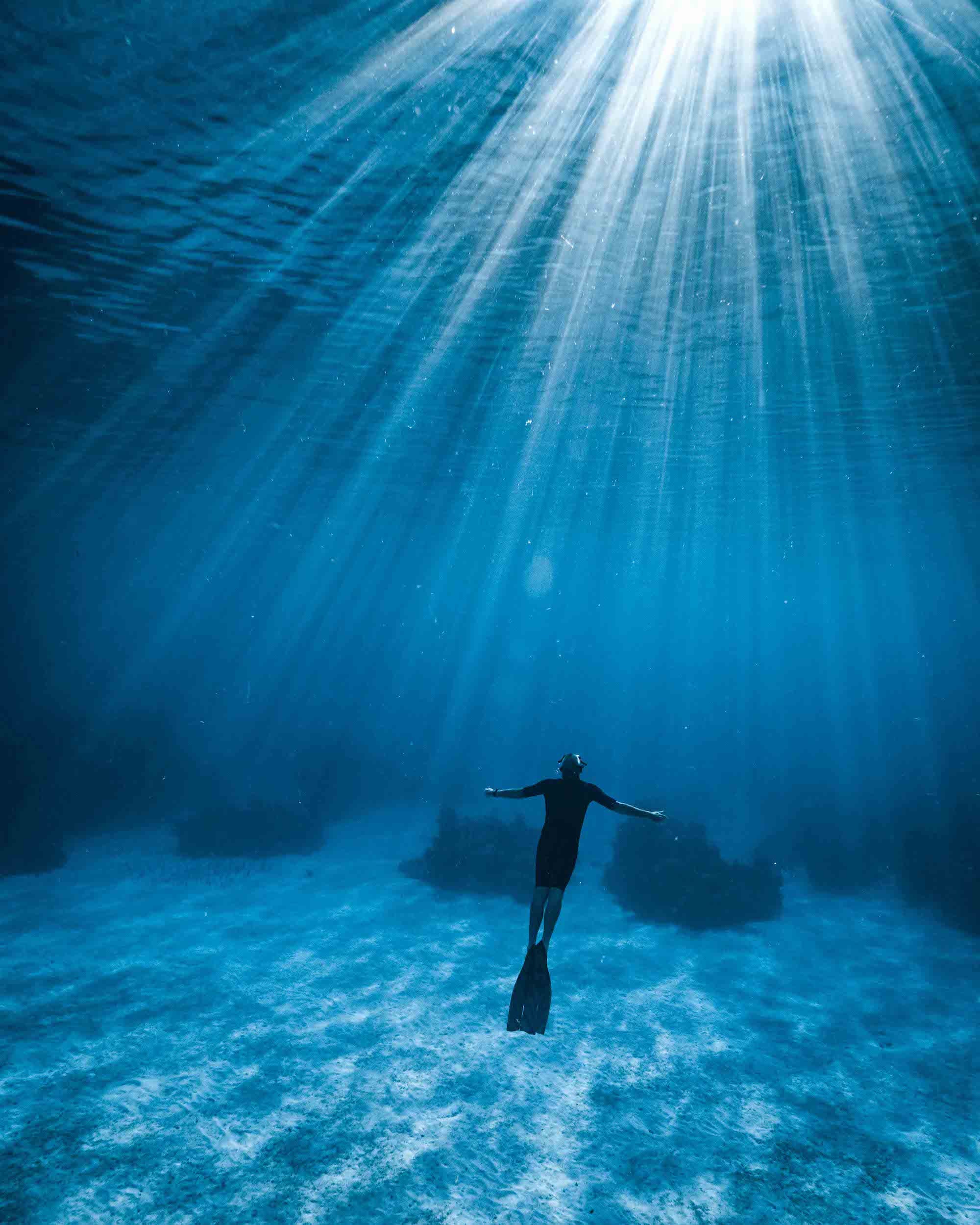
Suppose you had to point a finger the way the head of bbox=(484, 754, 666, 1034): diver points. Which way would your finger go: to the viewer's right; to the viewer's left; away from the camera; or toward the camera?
away from the camera

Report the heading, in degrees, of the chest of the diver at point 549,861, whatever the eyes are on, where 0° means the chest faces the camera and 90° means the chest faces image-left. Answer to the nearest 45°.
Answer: approximately 180°
